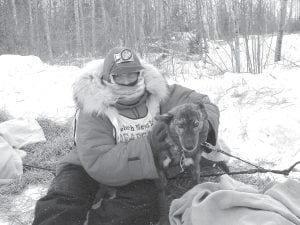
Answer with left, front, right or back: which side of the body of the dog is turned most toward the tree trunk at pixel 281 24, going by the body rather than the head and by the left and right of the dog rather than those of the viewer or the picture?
back

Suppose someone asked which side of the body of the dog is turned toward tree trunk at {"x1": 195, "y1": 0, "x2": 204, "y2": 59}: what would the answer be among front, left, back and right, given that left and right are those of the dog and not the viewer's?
back

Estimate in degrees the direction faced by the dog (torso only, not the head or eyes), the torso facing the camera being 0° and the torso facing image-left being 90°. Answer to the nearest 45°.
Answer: approximately 0°
